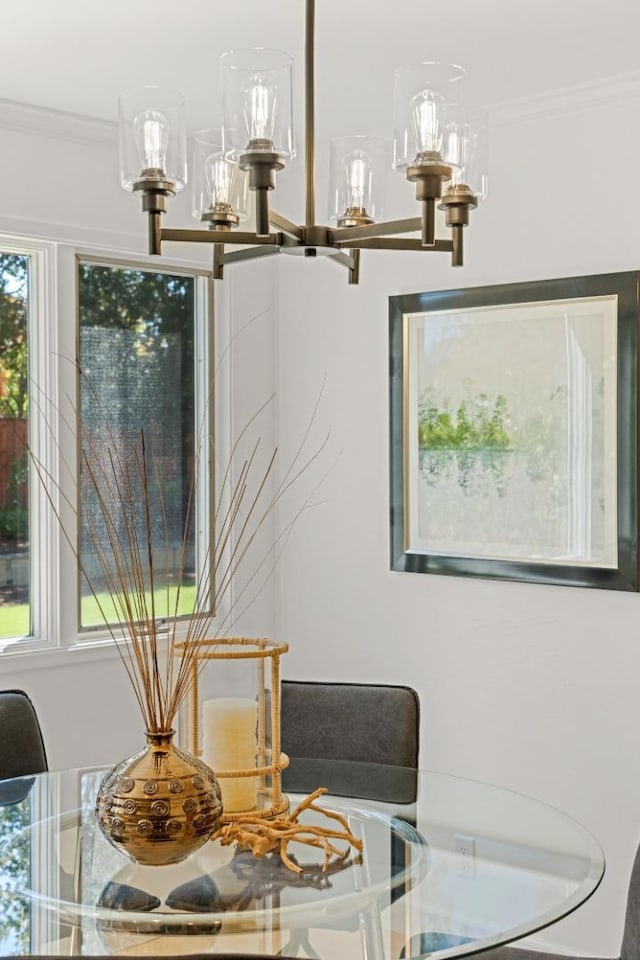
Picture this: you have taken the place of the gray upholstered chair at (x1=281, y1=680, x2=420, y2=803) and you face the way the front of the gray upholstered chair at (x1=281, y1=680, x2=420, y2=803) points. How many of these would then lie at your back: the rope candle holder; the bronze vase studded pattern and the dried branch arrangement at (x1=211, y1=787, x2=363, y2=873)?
0

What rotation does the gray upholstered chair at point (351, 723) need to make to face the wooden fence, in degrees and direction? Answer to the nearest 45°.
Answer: approximately 135° to its right

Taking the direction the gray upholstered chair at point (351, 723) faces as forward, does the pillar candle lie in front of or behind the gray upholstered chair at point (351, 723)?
in front

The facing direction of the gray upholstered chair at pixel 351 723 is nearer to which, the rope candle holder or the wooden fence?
the rope candle holder

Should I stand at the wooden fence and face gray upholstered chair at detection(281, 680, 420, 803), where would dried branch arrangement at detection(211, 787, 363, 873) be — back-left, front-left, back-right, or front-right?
front-right

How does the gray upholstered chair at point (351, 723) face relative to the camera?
toward the camera

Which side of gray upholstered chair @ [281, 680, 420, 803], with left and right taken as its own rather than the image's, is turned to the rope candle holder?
front
